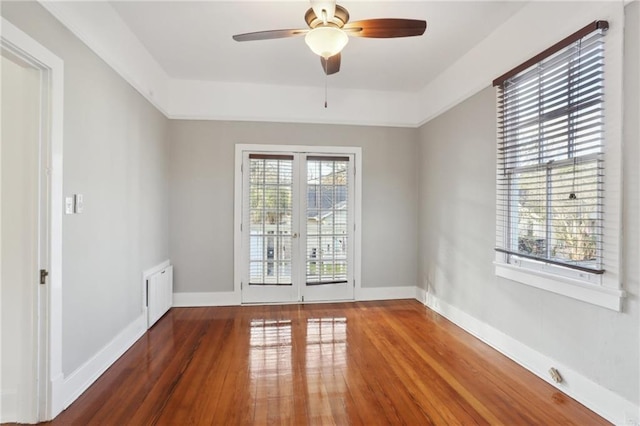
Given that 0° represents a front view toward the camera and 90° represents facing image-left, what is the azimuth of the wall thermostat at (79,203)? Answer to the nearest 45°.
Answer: approximately 315°

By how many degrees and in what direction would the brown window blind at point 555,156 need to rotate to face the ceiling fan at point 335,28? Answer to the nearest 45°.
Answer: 0° — it already faces it

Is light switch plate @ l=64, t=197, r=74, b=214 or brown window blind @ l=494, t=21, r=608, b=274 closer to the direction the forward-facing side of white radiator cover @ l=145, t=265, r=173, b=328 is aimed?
the brown window blind

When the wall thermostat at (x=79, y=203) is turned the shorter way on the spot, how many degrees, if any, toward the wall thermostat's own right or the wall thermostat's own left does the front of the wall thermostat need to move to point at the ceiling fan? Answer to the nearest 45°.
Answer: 0° — it already faces it

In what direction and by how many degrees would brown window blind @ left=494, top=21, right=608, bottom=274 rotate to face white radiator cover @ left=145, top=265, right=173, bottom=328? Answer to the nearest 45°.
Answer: approximately 45° to its right

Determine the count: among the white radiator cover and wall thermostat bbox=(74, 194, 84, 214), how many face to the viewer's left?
0

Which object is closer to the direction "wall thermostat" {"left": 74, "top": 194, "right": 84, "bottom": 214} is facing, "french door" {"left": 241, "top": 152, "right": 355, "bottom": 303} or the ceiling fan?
the ceiling fan

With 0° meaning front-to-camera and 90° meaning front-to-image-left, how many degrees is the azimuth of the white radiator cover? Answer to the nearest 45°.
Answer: approximately 315°

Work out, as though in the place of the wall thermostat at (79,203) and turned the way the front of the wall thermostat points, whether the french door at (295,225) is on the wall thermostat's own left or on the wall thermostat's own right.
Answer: on the wall thermostat's own left

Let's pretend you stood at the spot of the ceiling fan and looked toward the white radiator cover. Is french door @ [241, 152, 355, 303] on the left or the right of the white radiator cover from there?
right

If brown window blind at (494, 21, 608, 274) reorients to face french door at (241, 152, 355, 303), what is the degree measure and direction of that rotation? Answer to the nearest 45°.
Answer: approximately 45° to its right

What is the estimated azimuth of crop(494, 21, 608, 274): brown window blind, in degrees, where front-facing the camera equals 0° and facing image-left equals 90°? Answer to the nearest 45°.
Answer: approximately 45°

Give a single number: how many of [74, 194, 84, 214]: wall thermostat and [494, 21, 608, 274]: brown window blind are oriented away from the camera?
0

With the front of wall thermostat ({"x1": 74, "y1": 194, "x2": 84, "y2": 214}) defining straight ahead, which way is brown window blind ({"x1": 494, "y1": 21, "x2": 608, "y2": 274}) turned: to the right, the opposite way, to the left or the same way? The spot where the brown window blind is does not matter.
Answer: the opposite way
